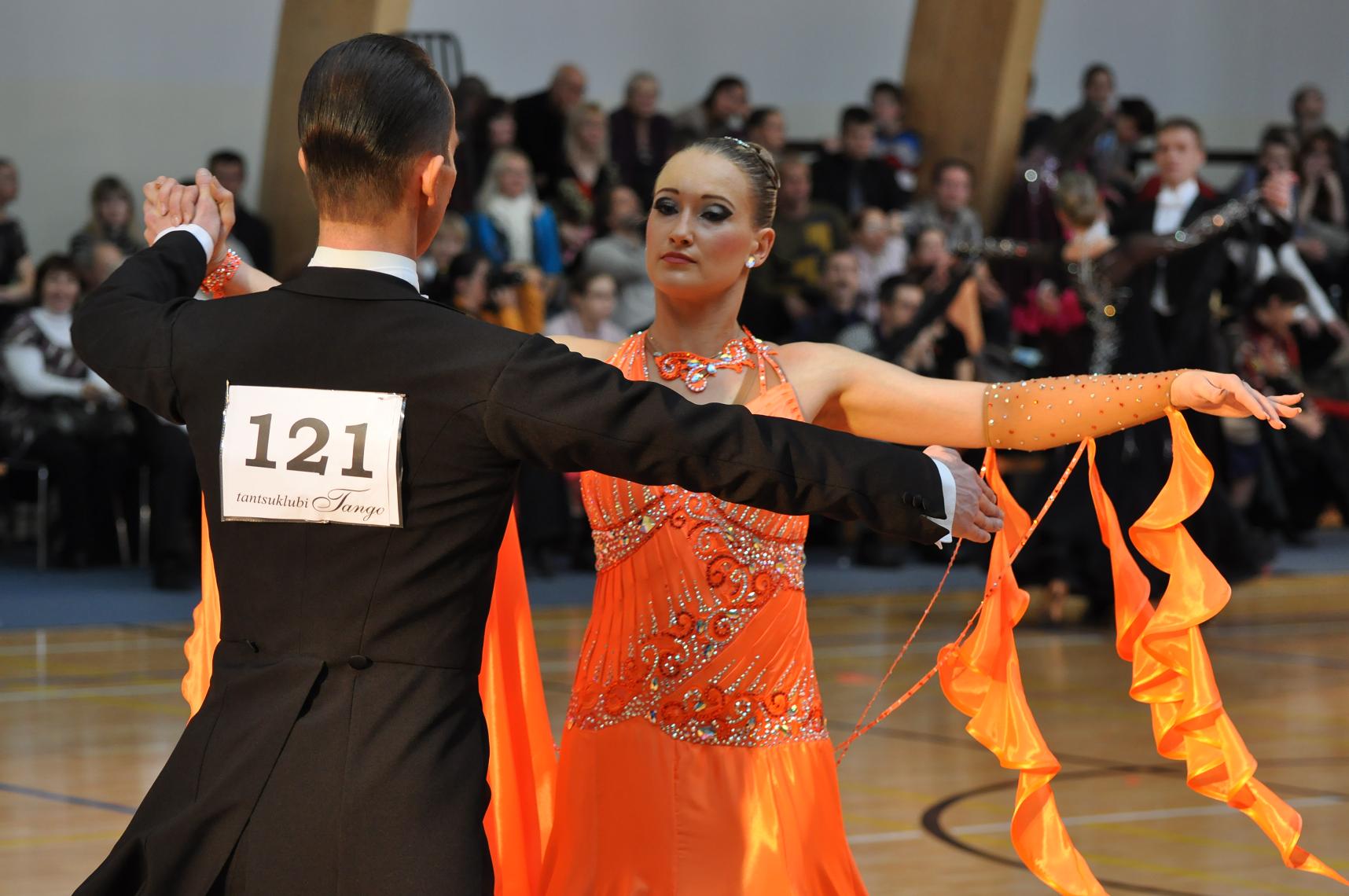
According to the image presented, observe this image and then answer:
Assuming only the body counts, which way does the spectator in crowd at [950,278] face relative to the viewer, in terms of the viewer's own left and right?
facing the viewer and to the left of the viewer

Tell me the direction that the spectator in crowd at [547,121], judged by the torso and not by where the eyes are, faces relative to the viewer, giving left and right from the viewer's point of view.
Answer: facing the viewer and to the right of the viewer

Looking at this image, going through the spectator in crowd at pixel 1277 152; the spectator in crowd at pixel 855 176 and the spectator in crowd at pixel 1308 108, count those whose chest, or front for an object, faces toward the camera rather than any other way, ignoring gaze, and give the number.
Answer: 3

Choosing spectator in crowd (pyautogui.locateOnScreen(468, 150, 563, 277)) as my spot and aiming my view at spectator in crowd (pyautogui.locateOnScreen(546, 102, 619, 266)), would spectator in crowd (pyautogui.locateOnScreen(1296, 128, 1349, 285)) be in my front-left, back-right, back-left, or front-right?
front-right

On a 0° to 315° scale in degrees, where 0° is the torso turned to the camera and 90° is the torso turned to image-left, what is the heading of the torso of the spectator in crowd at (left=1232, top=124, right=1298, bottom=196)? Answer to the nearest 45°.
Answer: approximately 0°

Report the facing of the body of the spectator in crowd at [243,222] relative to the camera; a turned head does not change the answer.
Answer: toward the camera

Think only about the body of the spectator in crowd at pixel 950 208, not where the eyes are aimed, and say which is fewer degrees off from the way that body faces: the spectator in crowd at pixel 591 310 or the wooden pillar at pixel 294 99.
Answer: the spectator in crowd

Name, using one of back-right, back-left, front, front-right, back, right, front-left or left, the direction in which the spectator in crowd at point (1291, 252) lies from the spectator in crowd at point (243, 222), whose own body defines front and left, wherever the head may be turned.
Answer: left

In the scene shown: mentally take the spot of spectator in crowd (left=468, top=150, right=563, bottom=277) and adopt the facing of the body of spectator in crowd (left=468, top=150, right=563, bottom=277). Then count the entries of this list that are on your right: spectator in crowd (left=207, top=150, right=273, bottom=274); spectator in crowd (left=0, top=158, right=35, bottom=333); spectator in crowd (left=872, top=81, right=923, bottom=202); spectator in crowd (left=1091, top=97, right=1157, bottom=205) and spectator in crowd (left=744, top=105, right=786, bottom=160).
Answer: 2

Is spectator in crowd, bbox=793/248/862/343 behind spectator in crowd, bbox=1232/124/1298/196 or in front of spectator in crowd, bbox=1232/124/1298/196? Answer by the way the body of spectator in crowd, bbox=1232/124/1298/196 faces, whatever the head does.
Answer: in front

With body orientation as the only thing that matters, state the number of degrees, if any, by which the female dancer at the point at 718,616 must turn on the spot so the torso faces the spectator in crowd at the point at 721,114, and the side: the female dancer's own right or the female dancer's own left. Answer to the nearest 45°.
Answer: approximately 180°

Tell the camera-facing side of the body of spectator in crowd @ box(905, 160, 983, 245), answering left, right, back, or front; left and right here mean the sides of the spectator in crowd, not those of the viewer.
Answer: front
